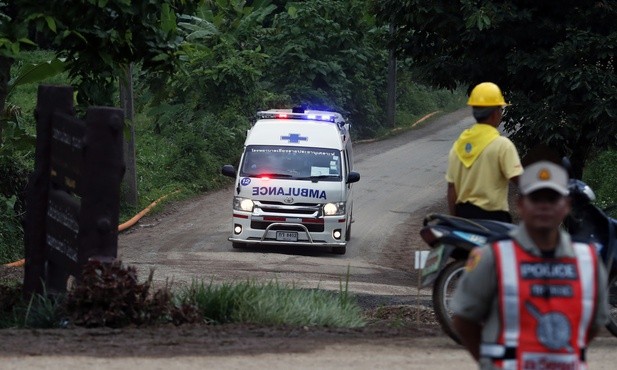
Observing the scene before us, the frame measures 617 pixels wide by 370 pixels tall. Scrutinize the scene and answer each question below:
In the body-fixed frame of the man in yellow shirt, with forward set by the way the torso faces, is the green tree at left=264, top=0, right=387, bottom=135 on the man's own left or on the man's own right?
on the man's own left

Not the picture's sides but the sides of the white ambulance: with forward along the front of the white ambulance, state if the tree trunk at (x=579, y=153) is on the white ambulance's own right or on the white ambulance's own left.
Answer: on the white ambulance's own left

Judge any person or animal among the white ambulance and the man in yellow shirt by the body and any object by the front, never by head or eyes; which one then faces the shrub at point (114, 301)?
the white ambulance

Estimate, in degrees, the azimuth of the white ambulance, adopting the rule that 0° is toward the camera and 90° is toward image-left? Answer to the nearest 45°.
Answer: approximately 0°

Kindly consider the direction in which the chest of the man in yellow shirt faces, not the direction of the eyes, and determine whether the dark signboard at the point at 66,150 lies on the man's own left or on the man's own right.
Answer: on the man's own left

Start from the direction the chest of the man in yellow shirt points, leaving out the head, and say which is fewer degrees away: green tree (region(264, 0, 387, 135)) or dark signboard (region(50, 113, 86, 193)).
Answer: the green tree

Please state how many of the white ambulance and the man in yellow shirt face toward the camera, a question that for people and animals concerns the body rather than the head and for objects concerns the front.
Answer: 1

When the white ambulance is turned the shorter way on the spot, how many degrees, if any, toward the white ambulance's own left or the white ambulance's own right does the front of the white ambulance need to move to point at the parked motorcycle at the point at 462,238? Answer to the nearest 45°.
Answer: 0° — it already faces it
